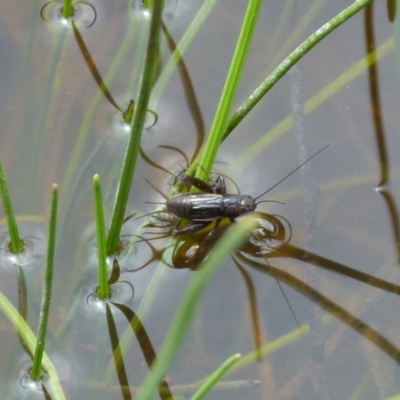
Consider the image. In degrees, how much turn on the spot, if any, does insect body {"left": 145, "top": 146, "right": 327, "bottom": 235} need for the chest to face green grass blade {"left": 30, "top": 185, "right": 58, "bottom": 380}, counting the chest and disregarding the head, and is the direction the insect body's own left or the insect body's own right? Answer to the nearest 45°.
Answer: approximately 135° to the insect body's own right

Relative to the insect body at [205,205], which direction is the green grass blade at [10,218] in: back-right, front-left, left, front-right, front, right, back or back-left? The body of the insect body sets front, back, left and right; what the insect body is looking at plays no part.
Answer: back-right

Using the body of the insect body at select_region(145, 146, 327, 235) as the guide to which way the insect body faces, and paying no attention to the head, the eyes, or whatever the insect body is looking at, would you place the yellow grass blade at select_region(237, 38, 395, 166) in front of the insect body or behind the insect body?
in front

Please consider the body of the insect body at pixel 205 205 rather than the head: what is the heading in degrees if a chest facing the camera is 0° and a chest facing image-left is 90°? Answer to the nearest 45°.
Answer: approximately 270°

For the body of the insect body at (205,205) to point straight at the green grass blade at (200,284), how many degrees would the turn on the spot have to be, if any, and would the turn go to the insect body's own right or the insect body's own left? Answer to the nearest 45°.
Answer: approximately 90° to the insect body's own right
